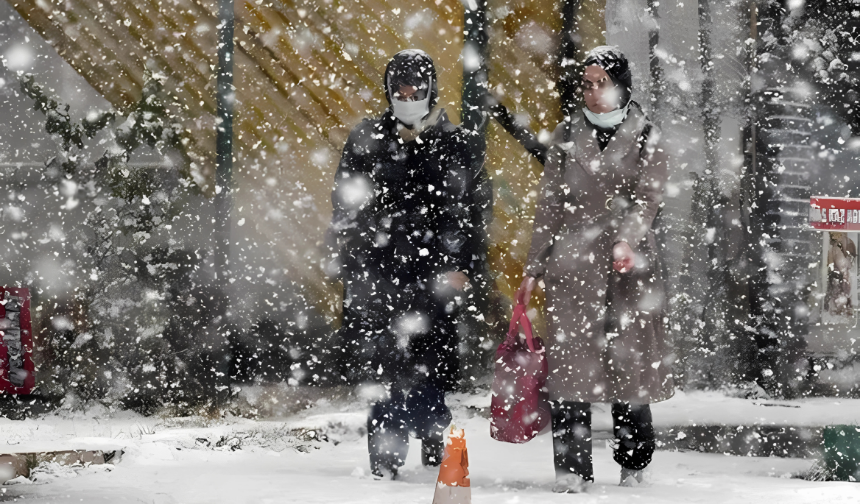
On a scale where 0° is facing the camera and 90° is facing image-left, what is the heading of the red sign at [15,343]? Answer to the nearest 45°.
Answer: approximately 0°

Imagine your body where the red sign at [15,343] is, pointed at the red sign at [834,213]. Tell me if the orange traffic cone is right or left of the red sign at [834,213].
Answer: right

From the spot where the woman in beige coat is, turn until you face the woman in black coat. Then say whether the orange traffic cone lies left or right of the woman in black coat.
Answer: left

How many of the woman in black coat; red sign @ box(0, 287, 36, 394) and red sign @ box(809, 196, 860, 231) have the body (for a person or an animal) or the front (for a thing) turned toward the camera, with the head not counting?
3

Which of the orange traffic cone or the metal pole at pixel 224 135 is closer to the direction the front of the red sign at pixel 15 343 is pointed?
the orange traffic cone

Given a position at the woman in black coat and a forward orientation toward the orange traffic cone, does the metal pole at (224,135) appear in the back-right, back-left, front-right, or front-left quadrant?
back-right

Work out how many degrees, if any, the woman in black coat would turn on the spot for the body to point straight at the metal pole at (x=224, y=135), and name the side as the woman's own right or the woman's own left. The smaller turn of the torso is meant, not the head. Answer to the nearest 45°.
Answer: approximately 135° to the woman's own right

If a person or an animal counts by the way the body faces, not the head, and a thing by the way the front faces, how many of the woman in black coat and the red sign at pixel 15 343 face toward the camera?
2
